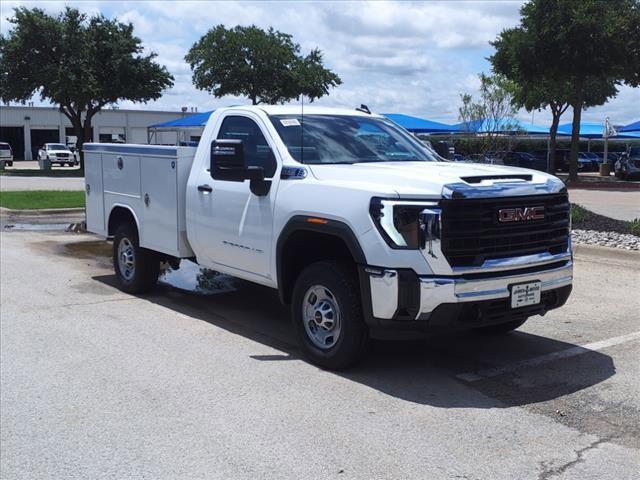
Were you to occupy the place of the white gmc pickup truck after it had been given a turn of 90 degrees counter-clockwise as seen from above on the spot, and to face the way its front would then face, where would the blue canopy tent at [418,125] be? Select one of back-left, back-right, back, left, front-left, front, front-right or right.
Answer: front-left

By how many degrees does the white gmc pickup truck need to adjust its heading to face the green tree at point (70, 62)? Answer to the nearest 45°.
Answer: approximately 135° to its left

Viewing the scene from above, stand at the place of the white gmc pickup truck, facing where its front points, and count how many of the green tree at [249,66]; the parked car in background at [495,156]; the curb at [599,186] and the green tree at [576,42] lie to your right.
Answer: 0

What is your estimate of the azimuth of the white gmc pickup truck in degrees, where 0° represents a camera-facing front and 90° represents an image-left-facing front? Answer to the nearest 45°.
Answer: approximately 315°

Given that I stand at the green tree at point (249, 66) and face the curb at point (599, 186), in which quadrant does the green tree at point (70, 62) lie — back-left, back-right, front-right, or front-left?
back-right

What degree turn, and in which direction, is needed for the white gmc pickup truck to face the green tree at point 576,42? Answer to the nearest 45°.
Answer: approximately 135° to its left

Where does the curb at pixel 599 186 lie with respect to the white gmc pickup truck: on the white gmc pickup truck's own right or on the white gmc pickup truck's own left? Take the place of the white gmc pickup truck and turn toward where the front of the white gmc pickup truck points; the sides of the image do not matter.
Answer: on the white gmc pickup truck's own left

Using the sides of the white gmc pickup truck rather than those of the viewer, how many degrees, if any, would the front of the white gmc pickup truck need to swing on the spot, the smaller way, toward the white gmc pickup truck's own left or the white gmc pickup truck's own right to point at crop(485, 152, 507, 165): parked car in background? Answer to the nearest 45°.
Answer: approximately 135° to the white gmc pickup truck's own left

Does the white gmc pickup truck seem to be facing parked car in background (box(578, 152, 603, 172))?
no

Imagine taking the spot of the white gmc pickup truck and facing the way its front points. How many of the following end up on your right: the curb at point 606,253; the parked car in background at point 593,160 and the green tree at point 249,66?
0

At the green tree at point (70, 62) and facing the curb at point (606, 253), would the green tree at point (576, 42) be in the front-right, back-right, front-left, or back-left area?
front-left

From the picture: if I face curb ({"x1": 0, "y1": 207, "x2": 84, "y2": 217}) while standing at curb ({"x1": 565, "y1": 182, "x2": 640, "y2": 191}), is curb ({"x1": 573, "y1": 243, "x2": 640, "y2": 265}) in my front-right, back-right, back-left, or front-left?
front-left

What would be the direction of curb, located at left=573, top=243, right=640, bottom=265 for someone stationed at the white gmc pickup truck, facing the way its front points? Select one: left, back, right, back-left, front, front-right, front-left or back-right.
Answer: left

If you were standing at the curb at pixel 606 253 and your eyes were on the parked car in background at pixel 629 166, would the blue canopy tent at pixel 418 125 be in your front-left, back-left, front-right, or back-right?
front-left

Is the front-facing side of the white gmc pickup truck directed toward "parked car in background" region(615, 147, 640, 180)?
no
